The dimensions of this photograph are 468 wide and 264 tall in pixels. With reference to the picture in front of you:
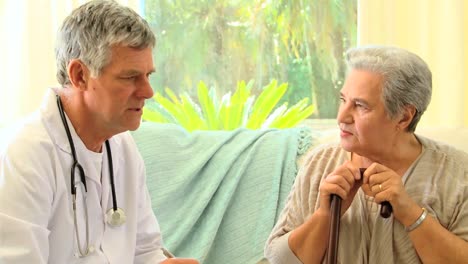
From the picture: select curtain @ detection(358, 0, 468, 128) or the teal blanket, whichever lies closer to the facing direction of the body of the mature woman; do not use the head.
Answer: the teal blanket

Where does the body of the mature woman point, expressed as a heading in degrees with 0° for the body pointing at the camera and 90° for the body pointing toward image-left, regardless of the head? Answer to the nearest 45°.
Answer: approximately 45°

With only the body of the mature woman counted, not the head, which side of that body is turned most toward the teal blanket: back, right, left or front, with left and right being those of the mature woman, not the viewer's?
right

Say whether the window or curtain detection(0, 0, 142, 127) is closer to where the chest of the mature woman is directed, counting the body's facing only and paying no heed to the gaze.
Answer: the curtain

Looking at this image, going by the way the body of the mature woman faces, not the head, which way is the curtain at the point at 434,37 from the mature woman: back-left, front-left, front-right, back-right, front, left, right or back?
back-right

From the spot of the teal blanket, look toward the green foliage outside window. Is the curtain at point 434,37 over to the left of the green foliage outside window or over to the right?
right

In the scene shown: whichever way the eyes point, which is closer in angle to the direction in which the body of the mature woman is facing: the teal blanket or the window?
the teal blanket

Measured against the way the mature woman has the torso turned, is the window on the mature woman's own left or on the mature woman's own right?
on the mature woman's own right

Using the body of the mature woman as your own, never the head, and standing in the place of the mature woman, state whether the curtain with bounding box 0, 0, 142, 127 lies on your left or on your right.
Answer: on your right
